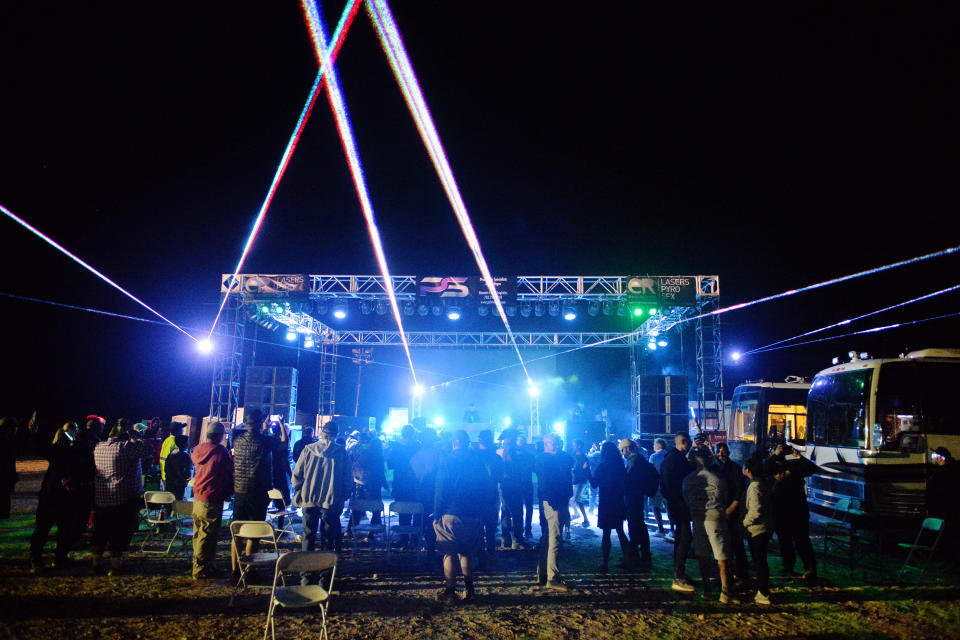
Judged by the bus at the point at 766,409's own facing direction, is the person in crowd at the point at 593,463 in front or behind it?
in front

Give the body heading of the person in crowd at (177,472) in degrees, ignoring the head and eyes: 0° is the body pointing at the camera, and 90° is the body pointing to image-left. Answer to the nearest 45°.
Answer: approximately 180°

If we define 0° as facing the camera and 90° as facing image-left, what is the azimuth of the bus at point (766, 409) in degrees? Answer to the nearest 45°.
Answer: approximately 45°

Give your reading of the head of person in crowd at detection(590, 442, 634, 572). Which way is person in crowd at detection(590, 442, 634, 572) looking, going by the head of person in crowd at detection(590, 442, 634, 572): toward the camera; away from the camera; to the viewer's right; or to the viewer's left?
away from the camera

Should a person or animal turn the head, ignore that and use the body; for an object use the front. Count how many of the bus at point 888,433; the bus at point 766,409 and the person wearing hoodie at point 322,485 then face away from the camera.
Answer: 1

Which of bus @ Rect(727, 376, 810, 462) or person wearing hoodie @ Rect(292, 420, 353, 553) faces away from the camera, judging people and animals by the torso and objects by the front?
the person wearing hoodie

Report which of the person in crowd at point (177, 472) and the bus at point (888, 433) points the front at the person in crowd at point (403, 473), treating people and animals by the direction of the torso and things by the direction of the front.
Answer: the bus

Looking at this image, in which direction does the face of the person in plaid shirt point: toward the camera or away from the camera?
away from the camera

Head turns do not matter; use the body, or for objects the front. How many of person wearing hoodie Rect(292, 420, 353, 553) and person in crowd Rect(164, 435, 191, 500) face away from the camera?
2

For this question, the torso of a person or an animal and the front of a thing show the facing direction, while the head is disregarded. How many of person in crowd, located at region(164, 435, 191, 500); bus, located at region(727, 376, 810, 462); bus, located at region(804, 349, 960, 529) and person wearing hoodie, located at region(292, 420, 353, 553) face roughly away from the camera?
2

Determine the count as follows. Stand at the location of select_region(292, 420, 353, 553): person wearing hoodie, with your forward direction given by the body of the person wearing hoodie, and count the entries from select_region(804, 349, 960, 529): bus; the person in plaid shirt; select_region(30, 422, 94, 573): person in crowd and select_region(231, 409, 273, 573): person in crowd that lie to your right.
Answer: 1

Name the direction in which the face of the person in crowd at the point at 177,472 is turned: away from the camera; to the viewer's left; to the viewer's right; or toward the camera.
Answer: away from the camera
